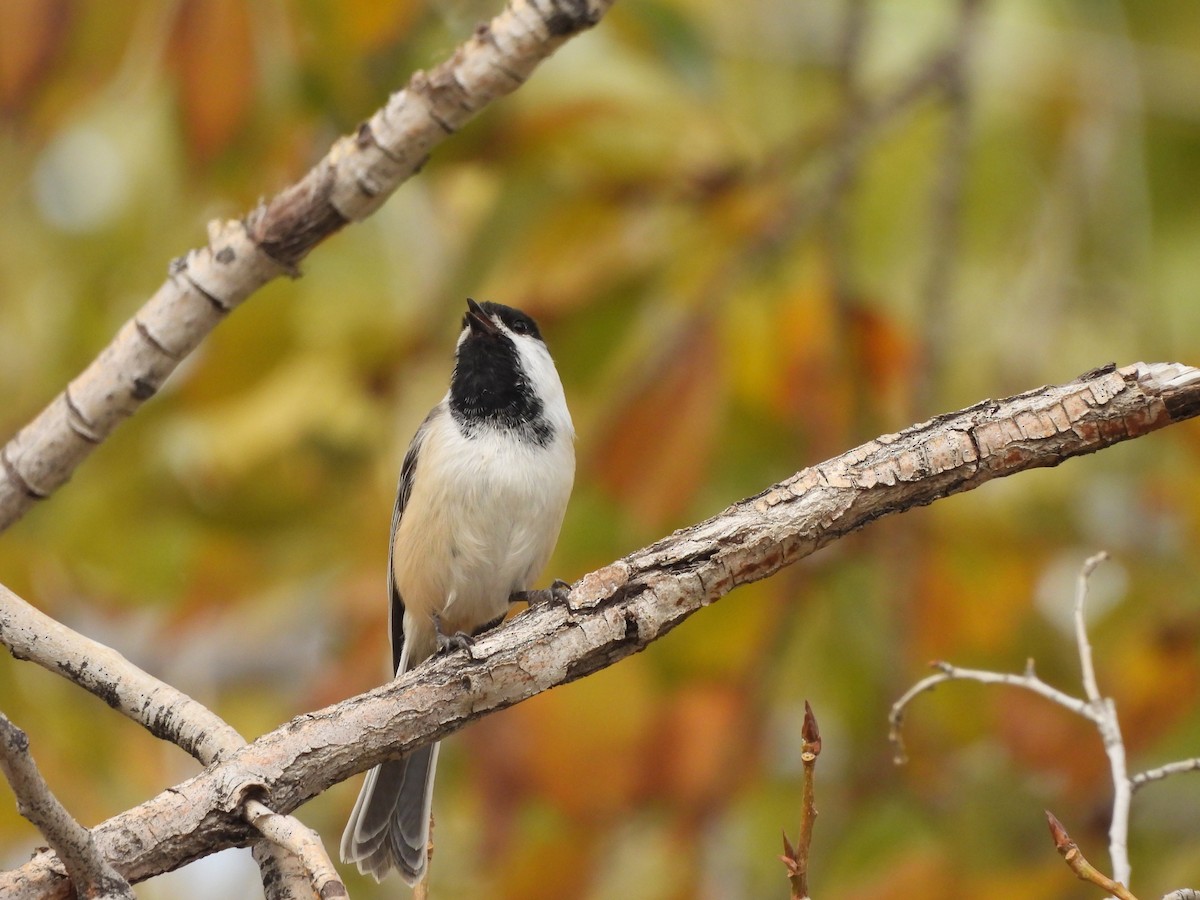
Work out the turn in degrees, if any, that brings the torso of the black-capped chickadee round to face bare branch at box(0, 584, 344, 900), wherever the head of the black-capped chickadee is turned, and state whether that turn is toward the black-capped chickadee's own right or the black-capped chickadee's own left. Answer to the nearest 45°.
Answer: approximately 90° to the black-capped chickadee's own right

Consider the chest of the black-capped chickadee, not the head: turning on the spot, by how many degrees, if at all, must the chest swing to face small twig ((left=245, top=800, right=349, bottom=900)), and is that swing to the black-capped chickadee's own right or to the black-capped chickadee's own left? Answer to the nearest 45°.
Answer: approximately 45° to the black-capped chickadee's own right

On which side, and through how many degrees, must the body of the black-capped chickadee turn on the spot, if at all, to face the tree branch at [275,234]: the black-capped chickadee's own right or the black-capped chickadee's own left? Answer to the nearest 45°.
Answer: approximately 45° to the black-capped chickadee's own right

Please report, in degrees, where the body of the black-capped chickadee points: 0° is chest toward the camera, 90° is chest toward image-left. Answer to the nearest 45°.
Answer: approximately 315°
